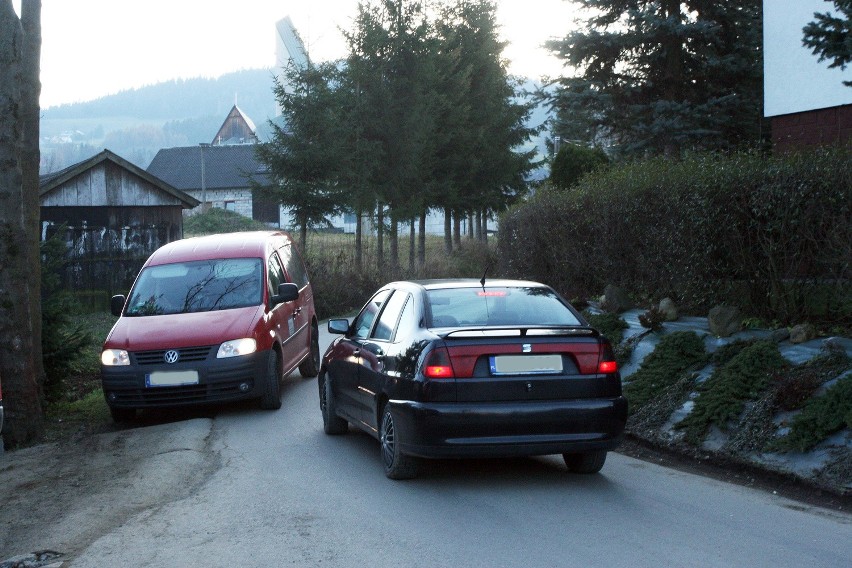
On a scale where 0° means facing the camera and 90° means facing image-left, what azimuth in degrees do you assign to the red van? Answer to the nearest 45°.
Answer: approximately 45°

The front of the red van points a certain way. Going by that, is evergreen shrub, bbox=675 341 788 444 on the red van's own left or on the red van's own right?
on the red van's own left

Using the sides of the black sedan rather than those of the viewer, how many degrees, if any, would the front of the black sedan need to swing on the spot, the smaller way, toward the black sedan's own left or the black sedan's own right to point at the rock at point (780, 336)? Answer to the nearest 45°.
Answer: approximately 90° to the black sedan's own right

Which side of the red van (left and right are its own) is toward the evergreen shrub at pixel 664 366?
left

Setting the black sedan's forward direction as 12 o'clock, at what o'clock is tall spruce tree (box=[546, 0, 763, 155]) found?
The tall spruce tree is roughly at 2 o'clock from the black sedan.

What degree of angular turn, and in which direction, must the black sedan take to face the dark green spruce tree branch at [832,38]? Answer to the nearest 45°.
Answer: approximately 90° to its right

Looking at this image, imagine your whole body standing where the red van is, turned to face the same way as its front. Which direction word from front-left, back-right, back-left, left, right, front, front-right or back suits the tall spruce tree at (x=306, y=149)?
back-right

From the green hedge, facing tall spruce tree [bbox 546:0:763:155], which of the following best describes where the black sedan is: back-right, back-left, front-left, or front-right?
back-left

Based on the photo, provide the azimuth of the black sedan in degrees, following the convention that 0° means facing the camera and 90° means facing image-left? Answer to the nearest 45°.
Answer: approximately 135°

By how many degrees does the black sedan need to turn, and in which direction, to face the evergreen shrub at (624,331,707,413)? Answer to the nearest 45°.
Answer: approximately 90° to its right

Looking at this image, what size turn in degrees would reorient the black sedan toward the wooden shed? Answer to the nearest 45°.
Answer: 0° — it already faces it

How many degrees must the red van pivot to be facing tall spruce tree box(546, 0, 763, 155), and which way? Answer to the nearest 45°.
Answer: approximately 180°
